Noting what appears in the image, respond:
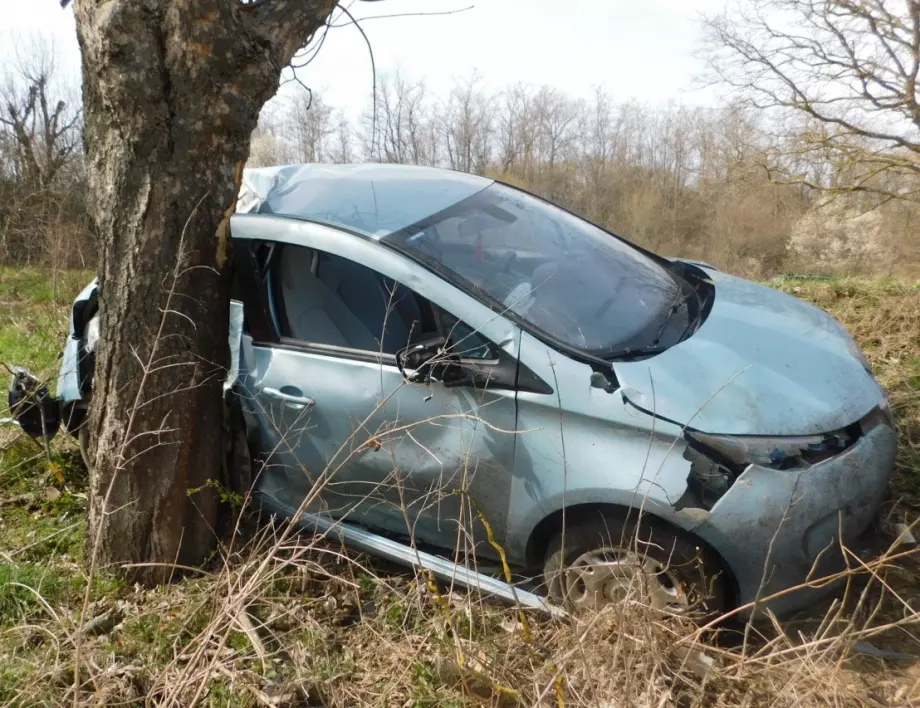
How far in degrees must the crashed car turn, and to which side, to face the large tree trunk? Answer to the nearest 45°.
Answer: approximately 135° to its right

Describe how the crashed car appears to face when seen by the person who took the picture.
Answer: facing the viewer and to the right of the viewer
